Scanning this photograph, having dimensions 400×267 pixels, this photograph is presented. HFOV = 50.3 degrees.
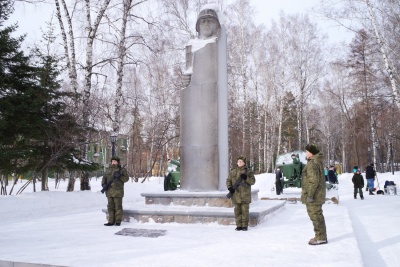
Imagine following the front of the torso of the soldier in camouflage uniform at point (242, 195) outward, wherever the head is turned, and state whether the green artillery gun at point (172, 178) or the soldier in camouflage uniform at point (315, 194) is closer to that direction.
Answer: the soldier in camouflage uniform

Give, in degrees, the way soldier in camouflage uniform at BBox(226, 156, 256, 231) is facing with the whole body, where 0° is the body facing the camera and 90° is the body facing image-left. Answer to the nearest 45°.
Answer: approximately 0°

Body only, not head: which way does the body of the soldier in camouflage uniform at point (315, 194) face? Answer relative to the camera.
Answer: to the viewer's left

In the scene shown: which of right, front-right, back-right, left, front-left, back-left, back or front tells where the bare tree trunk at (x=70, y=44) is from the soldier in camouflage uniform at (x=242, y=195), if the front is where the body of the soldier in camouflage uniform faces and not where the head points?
back-right
